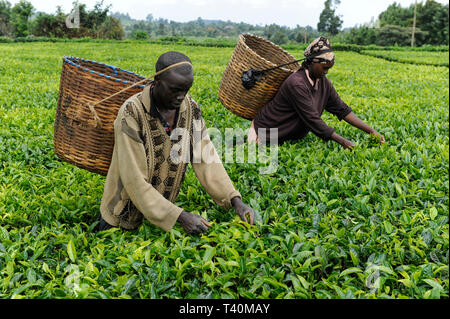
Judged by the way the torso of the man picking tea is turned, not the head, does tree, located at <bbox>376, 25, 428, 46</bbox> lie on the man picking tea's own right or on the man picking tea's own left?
on the man picking tea's own left

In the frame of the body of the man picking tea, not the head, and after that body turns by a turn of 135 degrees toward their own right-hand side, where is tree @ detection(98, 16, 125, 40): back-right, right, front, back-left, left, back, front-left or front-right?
right

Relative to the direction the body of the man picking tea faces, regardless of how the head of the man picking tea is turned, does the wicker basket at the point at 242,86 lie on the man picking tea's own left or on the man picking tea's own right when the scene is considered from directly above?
on the man picking tea's own left

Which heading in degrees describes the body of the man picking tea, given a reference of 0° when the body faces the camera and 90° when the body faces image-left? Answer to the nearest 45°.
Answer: approximately 315°

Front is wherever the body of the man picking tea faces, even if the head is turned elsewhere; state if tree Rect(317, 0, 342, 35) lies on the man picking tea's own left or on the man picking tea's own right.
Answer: on the man picking tea's own left
